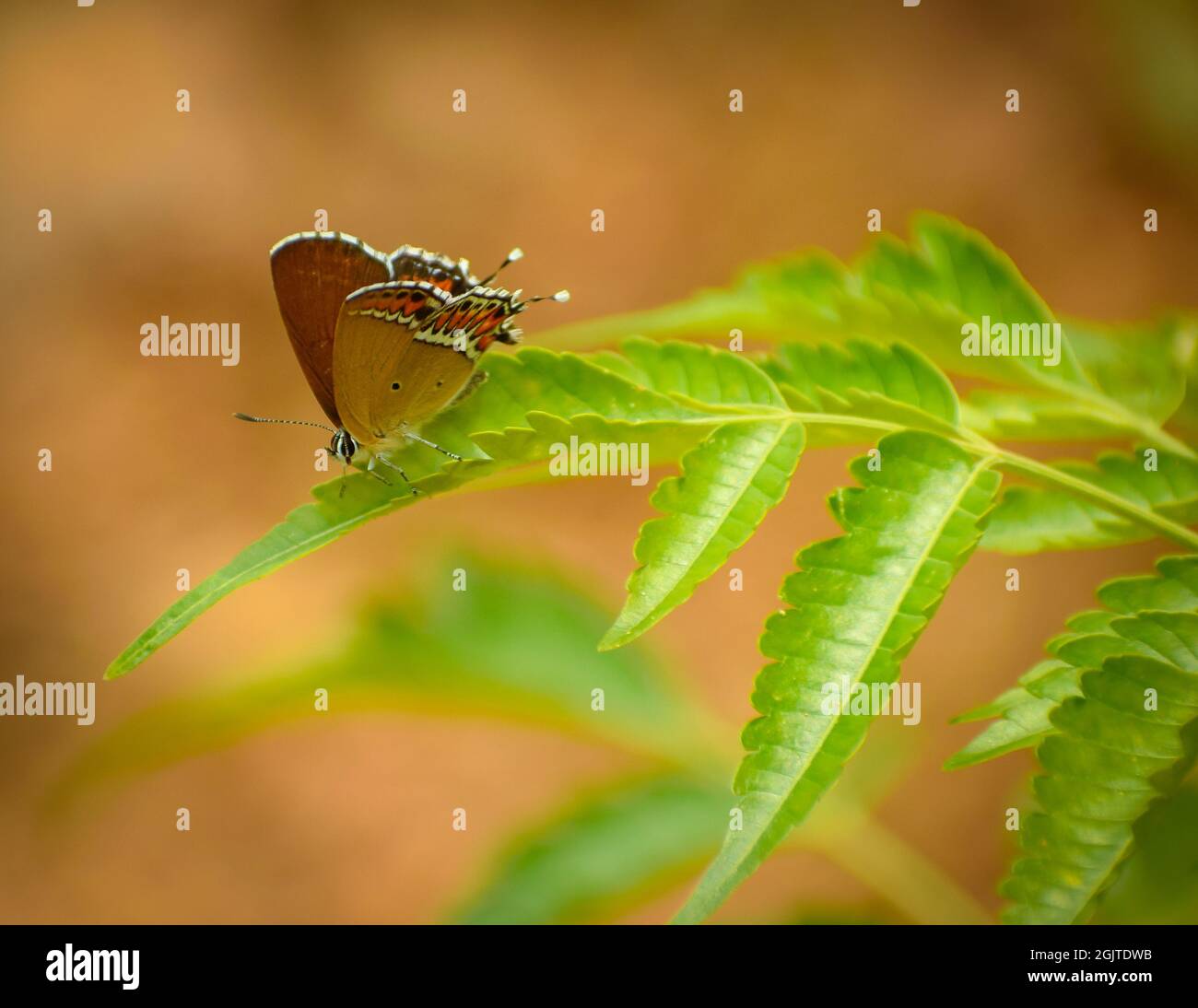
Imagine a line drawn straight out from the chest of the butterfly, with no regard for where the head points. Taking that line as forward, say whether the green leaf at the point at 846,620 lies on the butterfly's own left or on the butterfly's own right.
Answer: on the butterfly's own left

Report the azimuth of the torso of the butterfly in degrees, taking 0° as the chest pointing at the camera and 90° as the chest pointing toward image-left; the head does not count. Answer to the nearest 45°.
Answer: approximately 90°
